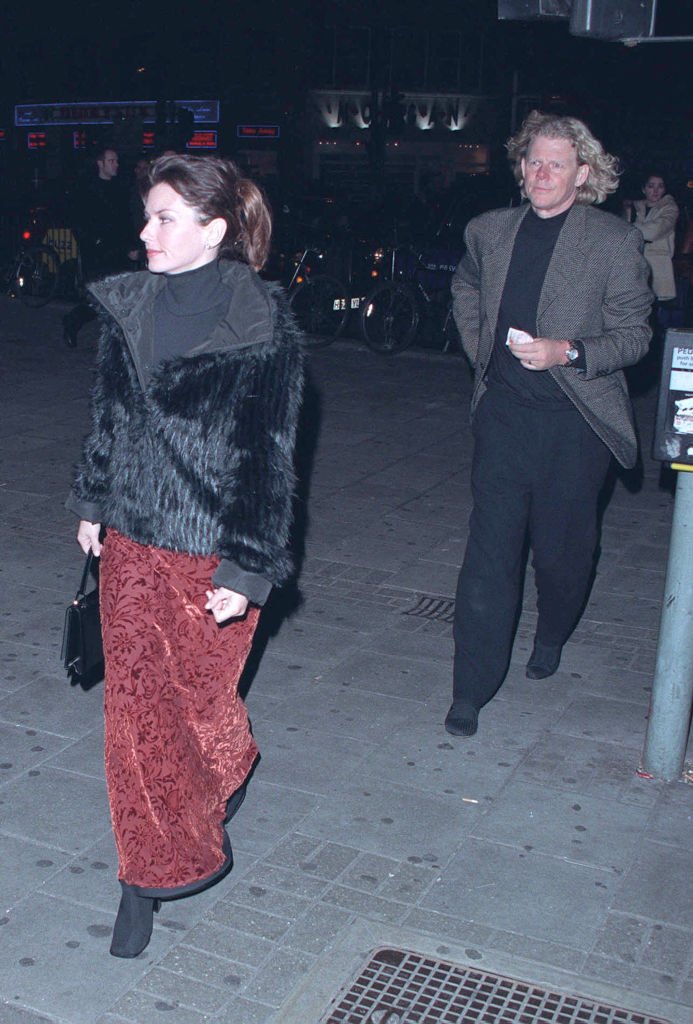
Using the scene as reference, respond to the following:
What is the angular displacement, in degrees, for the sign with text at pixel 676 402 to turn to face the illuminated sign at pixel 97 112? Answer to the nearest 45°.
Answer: approximately 135° to its right

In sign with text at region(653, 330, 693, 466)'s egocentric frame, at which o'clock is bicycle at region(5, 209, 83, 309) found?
The bicycle is roughly at 5 o'clock from the sign with text.

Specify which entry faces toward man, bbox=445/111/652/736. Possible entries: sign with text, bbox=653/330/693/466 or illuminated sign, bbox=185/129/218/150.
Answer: the illuminated sign

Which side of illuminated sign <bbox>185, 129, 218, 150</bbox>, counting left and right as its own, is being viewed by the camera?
front

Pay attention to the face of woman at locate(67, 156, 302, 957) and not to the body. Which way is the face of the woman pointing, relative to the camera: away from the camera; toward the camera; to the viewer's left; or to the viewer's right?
to the viewer's left

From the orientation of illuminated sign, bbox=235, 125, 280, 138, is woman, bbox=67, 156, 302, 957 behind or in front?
in front

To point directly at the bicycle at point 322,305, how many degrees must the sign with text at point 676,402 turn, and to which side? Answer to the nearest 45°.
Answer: approximately 180°

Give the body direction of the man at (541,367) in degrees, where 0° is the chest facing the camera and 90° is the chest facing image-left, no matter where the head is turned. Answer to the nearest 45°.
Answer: approximately 45°

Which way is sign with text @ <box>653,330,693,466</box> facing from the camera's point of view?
toward the camera

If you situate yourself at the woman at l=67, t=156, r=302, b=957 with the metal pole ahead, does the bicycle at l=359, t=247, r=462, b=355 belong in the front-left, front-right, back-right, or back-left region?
front-left

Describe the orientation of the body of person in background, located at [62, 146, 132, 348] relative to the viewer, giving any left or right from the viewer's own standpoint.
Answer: facing the viewer and to the right of the viewer

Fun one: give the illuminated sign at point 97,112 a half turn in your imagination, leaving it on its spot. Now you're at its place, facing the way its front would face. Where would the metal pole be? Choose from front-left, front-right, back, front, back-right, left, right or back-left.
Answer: back
